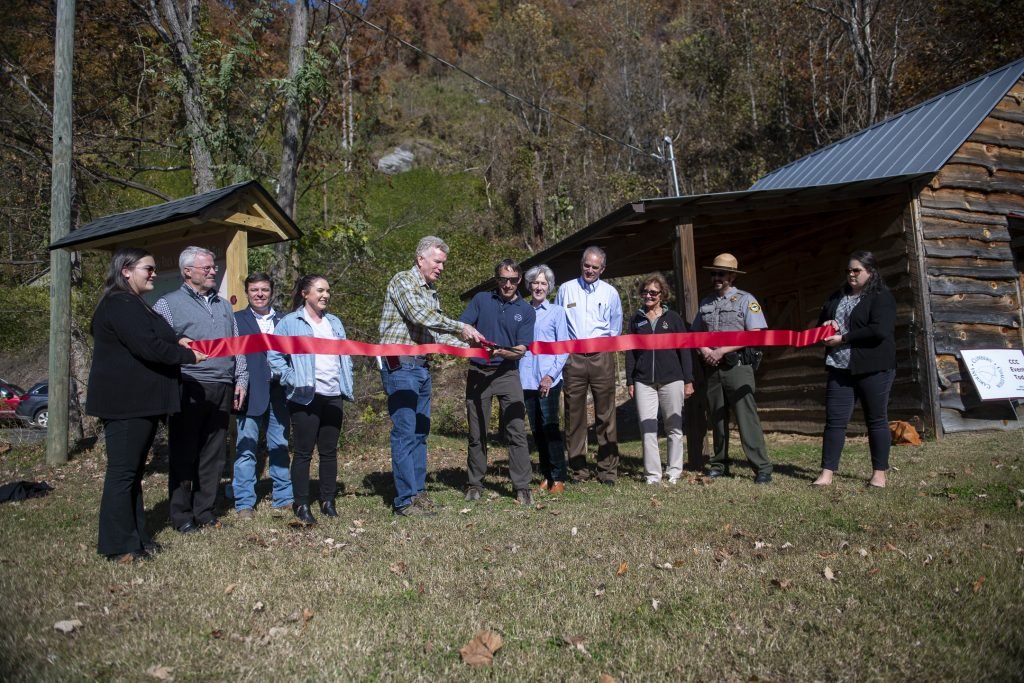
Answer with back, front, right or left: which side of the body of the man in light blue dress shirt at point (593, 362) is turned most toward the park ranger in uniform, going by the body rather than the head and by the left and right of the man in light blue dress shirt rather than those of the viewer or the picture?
left

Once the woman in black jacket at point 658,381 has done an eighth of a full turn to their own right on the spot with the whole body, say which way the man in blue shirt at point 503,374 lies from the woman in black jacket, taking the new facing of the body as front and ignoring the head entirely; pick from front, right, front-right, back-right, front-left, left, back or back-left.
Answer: front

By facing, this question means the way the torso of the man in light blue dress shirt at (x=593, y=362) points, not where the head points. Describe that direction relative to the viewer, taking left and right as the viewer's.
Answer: facing the viewer

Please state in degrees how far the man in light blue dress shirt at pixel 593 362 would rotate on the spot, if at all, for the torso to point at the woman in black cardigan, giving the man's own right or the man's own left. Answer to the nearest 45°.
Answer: approximately 90° to the man's own left

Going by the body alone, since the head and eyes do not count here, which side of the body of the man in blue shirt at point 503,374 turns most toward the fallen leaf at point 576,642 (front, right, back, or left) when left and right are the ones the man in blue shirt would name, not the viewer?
front

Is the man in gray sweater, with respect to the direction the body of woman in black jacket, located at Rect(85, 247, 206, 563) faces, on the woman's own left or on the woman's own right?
on the woman's own left

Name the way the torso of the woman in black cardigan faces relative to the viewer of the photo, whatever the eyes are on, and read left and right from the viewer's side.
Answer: facing the viewer and to the left of the viewer

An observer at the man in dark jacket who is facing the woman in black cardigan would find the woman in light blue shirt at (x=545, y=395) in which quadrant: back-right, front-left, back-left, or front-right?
front-left

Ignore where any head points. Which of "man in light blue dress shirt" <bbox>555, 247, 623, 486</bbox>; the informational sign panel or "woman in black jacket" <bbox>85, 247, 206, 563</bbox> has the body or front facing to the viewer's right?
the woman in black jacket

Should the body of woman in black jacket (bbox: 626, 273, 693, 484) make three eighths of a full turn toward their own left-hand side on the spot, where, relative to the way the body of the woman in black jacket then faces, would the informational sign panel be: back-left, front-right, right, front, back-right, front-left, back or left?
front

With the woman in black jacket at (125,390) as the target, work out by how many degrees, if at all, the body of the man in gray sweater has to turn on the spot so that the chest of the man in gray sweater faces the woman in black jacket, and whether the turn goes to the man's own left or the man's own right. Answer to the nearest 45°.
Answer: approximately 90° to the man's own right

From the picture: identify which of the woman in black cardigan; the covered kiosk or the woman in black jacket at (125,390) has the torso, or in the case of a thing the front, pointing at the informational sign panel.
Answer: the woman in black jacket

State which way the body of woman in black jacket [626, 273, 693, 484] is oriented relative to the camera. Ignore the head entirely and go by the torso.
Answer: toward the camera
